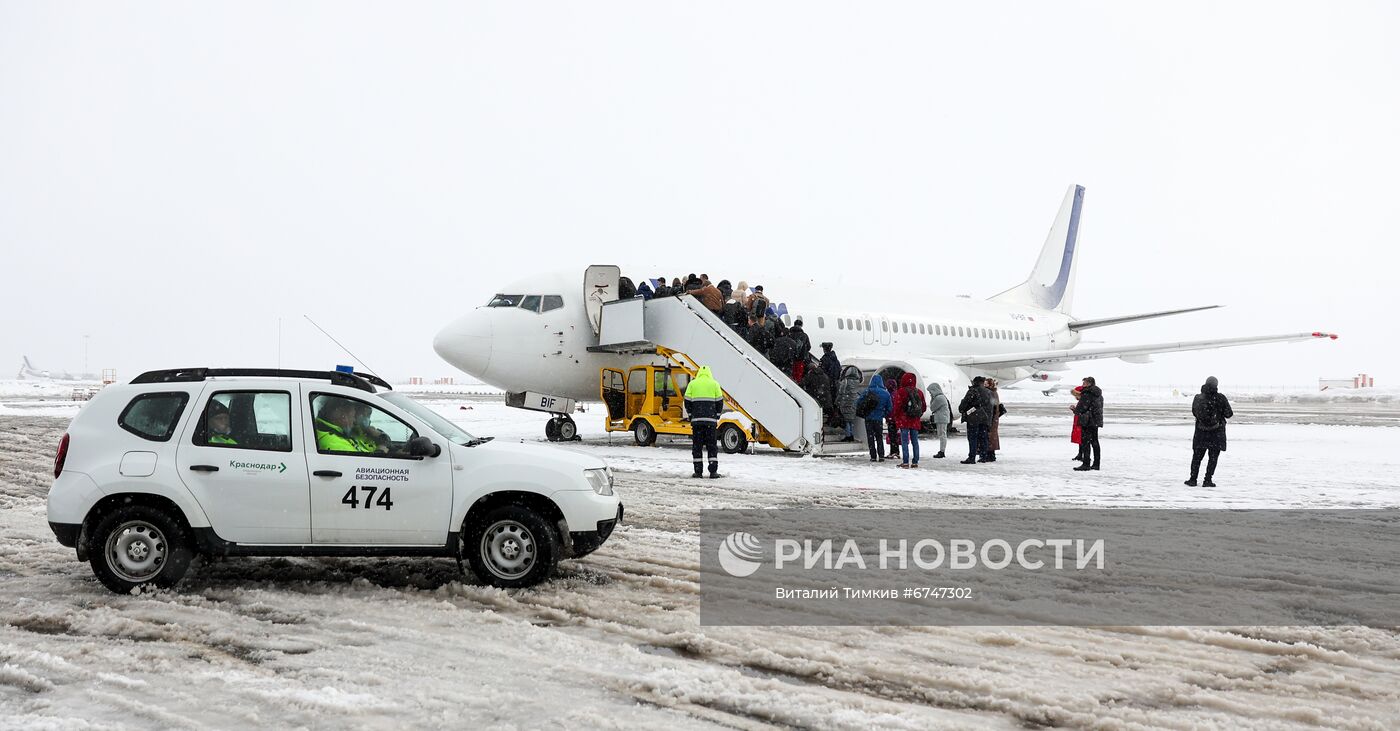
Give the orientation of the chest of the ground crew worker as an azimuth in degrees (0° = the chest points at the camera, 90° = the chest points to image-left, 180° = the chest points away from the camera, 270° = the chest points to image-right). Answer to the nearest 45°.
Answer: approximately 180°

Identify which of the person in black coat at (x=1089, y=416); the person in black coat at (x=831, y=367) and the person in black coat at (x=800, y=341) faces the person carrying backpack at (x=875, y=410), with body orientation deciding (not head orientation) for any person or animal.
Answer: the person in black coat at (x=1089, y=416)

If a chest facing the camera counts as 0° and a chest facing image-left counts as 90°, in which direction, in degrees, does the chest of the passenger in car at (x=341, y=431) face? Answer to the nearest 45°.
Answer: approximately 270°

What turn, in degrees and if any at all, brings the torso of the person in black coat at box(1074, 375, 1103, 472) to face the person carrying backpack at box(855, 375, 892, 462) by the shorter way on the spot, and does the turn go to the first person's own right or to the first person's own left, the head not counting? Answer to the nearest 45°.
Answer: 0° — they already face them

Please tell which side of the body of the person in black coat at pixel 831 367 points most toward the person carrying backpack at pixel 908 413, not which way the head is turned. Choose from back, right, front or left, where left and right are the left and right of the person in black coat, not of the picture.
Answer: back

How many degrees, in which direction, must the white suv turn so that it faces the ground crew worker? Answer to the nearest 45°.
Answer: approximately 45° to its left

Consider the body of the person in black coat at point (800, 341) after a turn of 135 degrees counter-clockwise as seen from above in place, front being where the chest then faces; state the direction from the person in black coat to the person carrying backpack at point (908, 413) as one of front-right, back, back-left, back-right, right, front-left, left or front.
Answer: front-left

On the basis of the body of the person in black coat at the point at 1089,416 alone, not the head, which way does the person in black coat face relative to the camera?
to the viewer's left

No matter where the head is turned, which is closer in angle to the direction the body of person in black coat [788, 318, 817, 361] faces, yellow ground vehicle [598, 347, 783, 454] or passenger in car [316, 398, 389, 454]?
the yellow ground vehicle

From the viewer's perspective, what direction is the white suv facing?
to the viewer's right

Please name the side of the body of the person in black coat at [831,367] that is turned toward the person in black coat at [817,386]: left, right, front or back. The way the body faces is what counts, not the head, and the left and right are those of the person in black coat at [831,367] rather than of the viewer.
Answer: left

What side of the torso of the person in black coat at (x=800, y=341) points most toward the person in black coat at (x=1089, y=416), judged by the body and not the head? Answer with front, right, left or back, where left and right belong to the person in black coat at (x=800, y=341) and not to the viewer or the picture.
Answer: back

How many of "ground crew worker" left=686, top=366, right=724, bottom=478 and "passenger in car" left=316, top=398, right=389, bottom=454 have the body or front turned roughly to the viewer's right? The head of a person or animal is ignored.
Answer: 1

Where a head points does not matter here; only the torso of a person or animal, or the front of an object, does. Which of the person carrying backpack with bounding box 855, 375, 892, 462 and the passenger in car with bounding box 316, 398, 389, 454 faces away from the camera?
the person carrying backpack
